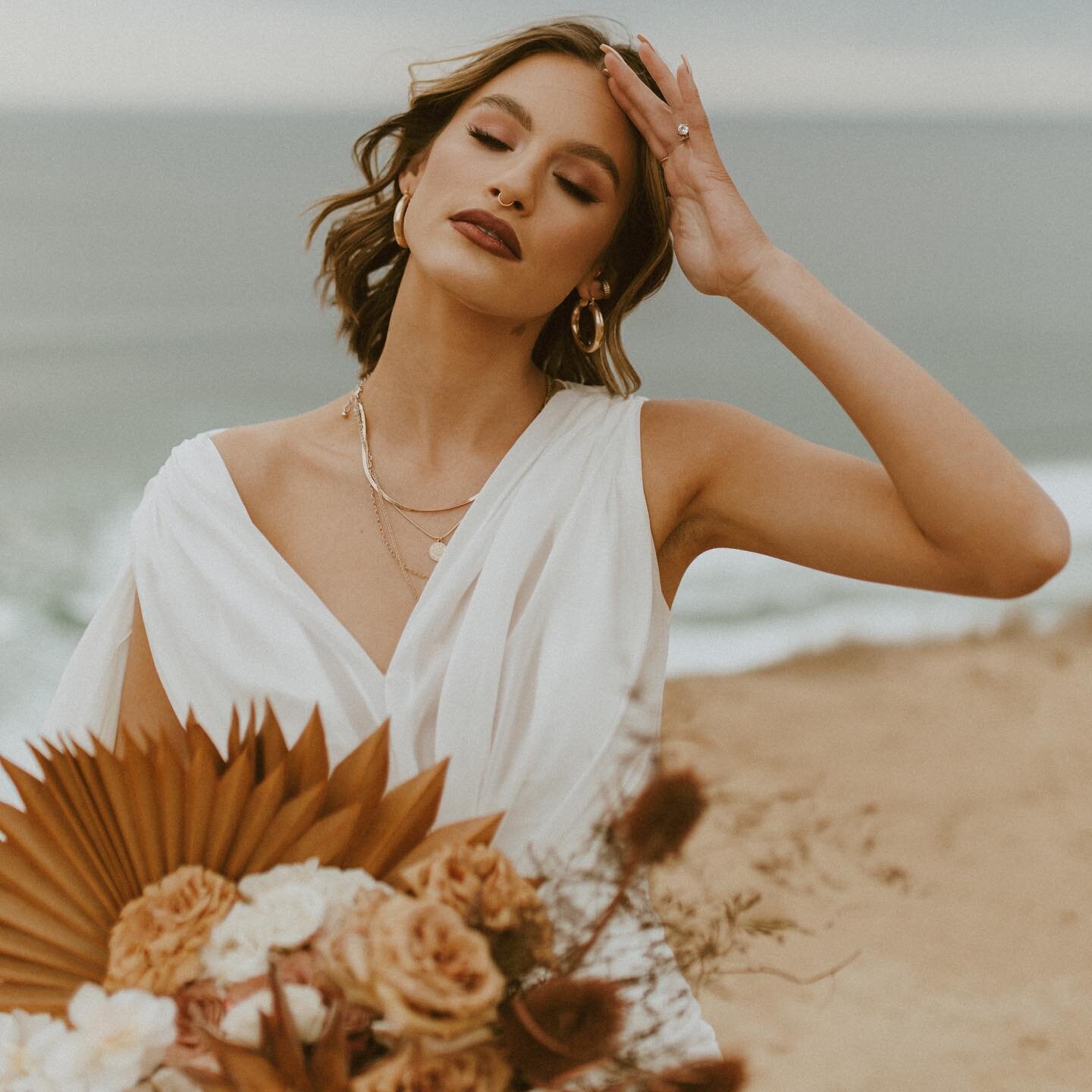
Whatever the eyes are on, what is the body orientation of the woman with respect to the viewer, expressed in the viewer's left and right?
facing the viewer
